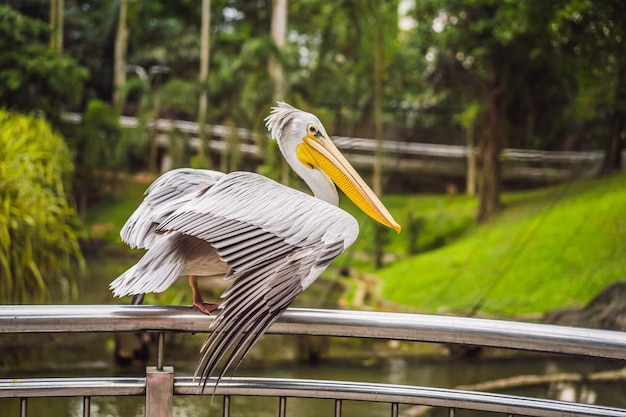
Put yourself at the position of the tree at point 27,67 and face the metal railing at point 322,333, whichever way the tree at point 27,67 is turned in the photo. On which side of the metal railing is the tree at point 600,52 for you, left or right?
left

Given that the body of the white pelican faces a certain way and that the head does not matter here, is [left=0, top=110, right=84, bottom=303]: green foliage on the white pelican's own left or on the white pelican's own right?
on the white pelican's own left

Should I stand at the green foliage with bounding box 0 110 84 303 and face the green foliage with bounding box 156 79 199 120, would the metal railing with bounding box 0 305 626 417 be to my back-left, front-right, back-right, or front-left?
back-right

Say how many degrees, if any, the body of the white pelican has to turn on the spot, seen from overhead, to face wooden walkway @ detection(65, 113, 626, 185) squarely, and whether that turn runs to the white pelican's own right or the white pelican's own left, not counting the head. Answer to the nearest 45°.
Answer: approximately 90° to the white pelican's own left

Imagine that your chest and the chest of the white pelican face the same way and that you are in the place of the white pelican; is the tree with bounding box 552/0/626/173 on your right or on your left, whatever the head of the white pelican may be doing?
on your left

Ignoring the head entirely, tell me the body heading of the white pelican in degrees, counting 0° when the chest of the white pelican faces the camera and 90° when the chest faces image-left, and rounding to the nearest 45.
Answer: approximately 270°

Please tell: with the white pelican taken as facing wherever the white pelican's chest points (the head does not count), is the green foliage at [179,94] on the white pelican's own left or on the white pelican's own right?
on the white pelican's own left
